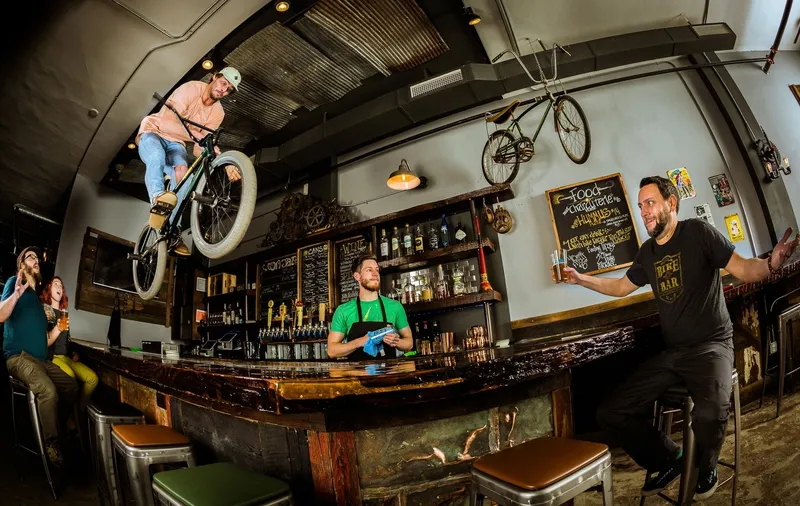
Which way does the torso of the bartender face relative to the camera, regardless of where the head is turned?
toward the camera

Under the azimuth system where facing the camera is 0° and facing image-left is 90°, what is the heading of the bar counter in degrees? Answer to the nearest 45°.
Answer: approximately 0°

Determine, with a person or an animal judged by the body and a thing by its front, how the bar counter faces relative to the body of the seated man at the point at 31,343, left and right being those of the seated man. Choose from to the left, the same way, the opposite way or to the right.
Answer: to the right

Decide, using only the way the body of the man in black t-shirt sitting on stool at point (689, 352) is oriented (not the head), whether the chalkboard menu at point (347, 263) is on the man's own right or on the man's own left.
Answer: on the man's own right

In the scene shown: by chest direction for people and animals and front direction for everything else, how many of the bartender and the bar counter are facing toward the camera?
2

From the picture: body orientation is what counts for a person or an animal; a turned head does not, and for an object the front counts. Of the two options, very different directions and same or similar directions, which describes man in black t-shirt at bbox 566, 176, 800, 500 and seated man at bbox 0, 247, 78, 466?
very different directions

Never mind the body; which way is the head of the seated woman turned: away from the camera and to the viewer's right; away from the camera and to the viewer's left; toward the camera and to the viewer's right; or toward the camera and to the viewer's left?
toward the camera and to the viewer's right

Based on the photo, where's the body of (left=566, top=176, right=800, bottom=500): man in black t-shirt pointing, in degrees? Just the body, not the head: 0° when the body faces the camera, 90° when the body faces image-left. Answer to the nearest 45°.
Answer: approximately 45°

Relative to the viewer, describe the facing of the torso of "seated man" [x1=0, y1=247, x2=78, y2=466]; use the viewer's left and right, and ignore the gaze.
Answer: facing the viewer and to the right of the viewer

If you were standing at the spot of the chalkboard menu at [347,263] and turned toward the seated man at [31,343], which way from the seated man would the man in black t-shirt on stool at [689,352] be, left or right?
left

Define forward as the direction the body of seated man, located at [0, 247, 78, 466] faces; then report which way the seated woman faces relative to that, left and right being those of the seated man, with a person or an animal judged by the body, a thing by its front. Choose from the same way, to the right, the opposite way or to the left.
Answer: the same way

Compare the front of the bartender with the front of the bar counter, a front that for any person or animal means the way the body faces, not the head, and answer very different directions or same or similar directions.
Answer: same or similar directions

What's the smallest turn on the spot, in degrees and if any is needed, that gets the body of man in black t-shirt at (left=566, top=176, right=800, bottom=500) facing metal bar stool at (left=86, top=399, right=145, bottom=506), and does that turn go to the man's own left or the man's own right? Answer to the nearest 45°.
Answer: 0° — they already face it

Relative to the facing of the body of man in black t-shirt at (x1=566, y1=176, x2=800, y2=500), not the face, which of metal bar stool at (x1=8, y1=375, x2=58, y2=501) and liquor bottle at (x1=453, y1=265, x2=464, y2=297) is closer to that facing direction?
the metal bar stool
